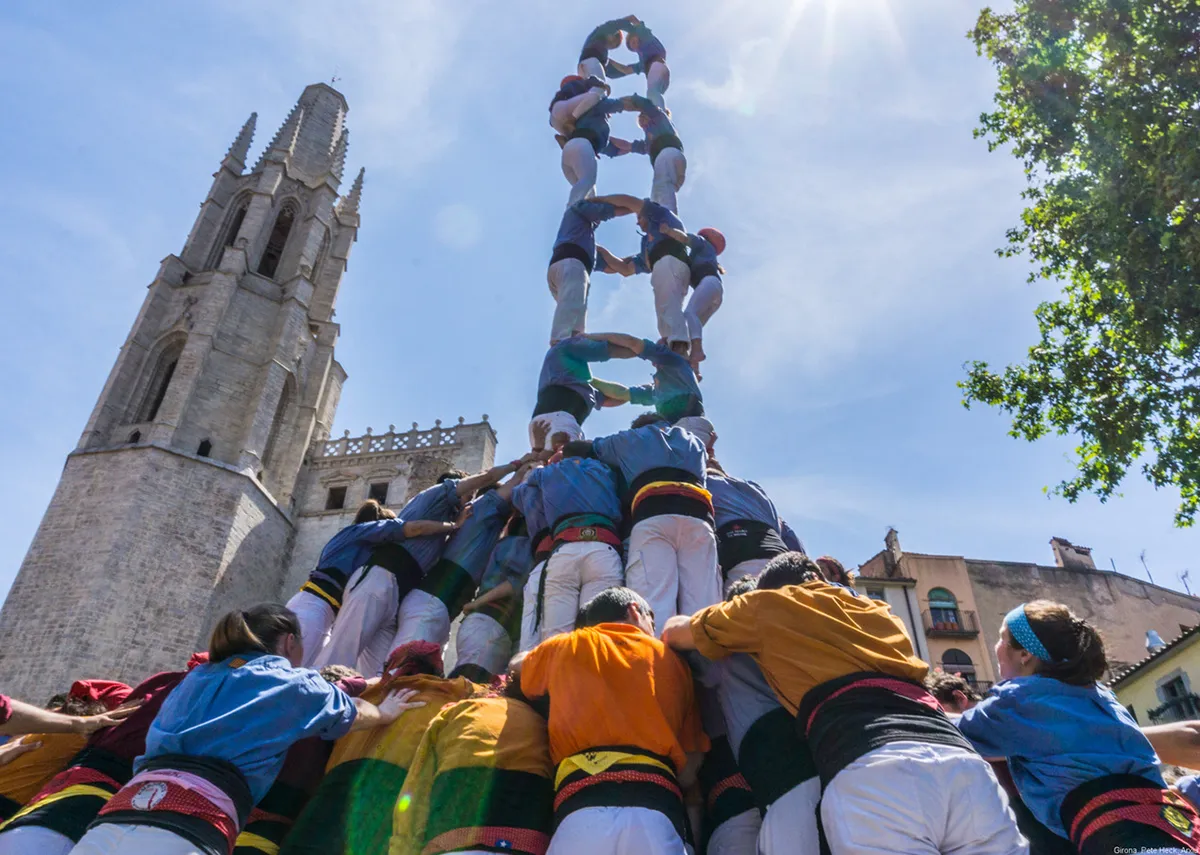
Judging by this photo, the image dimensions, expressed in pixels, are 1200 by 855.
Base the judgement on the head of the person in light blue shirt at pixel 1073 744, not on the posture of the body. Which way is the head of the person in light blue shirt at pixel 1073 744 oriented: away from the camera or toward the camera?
away from the camera

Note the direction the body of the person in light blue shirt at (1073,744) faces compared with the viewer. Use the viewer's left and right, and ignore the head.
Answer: facing away from the viewer and to the left of the viewer

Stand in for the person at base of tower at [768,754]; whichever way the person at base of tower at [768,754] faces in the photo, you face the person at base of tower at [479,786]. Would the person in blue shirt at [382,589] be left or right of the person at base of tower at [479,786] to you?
right

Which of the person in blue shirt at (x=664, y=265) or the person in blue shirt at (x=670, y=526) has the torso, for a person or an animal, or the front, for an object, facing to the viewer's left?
the person in blue shirt at (x=664, y=265)

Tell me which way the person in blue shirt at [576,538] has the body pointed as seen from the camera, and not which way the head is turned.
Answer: away from the camera

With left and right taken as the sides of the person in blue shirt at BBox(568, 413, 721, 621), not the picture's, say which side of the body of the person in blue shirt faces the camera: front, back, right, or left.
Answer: back

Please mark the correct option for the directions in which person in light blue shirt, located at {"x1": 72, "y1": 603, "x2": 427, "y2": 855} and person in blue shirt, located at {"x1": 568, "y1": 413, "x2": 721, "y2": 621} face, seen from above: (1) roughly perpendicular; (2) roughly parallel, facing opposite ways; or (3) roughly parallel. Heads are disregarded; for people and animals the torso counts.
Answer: roughly parallel

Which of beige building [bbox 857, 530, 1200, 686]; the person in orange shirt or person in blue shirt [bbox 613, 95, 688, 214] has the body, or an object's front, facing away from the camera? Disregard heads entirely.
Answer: the person in orange shirt

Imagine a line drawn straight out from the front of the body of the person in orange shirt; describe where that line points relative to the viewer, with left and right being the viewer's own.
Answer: facing away from the viewer
